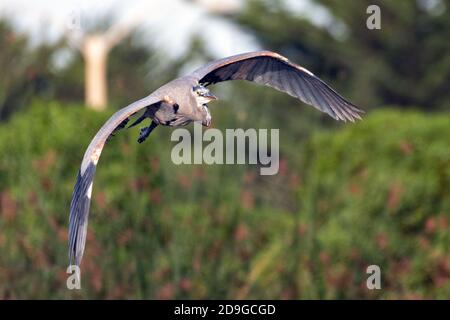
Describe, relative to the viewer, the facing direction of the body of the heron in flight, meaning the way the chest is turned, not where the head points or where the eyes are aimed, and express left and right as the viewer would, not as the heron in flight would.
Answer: facing the viewer and to the right of the viewer
